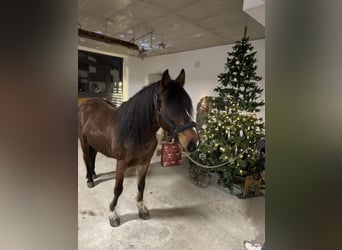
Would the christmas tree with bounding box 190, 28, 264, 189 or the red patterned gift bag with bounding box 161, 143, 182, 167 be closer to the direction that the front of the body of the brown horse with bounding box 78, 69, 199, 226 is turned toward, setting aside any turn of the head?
the christmas tree

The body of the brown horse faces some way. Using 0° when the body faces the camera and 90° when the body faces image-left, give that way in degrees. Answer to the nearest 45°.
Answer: approximately 315°

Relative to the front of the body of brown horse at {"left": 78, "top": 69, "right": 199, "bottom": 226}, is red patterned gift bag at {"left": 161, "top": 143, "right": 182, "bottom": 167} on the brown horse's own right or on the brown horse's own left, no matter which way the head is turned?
on the brown horse's own left

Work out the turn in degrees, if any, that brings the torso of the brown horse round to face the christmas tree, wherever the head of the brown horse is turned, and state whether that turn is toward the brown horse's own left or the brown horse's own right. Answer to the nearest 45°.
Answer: approximately 90° to the brown horse's own left
